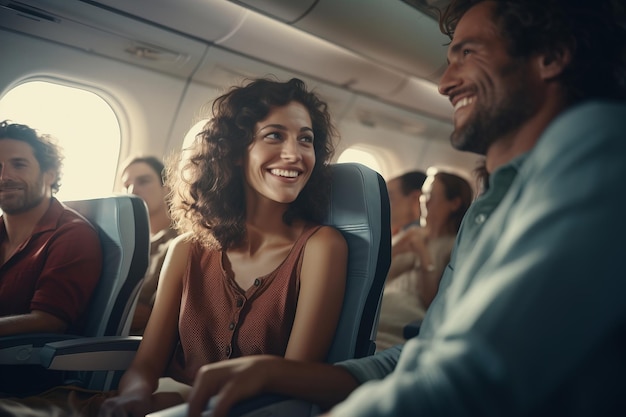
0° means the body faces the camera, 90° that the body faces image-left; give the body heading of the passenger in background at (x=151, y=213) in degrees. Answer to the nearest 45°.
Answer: approximately 45°

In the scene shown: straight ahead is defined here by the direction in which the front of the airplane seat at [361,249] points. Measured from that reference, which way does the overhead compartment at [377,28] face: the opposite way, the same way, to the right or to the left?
to the left

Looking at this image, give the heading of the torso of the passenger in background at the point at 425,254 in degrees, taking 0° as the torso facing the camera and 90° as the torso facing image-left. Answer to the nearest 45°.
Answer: approximately 45°

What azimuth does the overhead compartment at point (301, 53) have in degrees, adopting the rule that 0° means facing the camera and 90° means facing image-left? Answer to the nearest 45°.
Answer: approximately 315°
